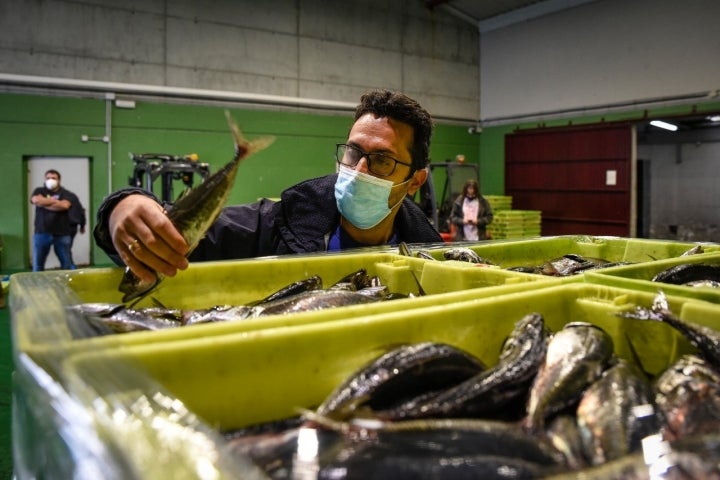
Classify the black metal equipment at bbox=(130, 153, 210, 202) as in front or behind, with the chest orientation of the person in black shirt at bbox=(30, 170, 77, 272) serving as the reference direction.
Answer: in front

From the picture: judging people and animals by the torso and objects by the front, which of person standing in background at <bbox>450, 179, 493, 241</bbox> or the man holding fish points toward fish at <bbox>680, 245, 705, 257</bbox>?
the person standing in background

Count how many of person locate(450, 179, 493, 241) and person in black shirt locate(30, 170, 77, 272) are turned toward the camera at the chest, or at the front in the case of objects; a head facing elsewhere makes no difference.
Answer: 2

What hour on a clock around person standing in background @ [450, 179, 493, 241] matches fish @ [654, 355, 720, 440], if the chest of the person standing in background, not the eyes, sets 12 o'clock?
The fish is roughly at 12 o'clock from the person standing in background.

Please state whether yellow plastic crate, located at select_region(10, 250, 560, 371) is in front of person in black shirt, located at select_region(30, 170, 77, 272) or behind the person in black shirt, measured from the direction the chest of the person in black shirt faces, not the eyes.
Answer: in front

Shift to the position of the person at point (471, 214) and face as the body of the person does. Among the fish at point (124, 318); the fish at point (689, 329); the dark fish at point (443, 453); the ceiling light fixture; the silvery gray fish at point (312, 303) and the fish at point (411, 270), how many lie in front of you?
5

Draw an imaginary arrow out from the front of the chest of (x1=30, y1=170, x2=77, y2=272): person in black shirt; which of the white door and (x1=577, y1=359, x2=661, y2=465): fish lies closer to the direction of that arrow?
the fish

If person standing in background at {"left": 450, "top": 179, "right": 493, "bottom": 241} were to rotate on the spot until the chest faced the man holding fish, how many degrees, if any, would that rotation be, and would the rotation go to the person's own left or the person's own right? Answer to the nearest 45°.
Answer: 0° — they already face them

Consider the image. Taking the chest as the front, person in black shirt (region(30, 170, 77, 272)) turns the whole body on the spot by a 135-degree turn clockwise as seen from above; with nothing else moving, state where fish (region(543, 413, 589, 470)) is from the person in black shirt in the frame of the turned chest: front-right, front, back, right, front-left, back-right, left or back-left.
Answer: back-left

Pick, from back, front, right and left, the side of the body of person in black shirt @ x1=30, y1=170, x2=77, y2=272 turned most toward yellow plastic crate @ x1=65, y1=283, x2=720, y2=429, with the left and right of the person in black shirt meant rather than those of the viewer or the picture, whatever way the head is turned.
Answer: front

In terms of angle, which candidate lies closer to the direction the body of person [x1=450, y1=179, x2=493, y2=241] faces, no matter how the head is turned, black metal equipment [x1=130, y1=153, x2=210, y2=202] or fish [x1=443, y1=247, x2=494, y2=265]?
the fish

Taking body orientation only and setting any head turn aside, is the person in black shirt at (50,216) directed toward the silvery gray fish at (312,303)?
yes

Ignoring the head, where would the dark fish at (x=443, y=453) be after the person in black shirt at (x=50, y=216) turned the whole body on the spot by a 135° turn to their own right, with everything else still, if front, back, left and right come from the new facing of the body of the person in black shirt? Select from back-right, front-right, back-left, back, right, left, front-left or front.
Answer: back-left

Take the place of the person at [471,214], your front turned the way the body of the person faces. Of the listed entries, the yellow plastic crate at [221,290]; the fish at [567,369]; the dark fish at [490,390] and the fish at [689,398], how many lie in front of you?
4

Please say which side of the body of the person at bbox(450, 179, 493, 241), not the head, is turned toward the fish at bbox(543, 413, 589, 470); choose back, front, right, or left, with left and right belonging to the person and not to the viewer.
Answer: front

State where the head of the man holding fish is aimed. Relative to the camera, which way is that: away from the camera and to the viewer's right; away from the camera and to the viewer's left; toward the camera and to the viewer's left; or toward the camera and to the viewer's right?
toward the camera and to the viewer's left
